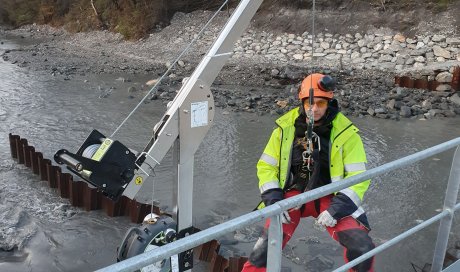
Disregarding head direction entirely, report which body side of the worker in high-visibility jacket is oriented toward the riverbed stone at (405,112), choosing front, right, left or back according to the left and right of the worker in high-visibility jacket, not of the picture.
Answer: back

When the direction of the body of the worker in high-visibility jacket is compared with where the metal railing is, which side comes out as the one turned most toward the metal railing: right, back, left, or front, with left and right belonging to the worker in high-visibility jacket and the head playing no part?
front

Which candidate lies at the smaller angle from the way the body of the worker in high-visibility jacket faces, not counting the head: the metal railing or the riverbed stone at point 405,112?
the metal railing

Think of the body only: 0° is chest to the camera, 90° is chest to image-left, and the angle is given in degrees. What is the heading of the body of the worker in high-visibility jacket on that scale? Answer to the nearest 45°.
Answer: approximately 0°
